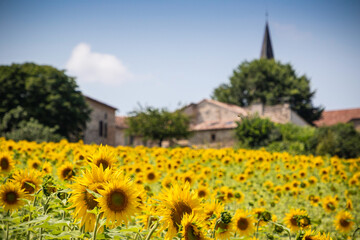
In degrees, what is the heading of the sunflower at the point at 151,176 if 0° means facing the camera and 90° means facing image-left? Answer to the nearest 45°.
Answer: approximately 0°

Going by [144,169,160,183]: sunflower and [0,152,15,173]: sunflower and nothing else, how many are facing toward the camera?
2

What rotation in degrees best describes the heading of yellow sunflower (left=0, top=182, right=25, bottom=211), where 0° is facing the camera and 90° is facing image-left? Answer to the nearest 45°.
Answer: approximately 0°

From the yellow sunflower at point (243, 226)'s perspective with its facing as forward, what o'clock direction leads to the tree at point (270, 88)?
The tree is roughly at 6 o'clock from the yellow sunflower.

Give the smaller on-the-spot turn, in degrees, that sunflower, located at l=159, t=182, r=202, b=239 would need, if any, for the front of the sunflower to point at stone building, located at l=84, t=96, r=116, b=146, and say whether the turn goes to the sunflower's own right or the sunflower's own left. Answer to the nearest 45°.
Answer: approximately 180°

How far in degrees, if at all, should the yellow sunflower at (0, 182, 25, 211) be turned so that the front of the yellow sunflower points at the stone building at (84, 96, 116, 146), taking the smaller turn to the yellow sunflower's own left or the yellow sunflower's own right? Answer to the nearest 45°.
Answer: approximately 180°

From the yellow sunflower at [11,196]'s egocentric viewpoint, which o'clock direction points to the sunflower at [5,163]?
The sunflower is roughly at 6 o'clock from the yellow sunflower.
